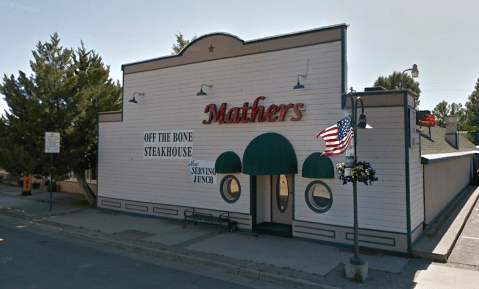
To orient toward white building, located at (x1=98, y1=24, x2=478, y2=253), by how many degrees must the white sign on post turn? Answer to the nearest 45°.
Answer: approximately 45° to its left

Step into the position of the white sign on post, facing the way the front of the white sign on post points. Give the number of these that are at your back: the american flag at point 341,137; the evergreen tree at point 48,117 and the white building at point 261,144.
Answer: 1

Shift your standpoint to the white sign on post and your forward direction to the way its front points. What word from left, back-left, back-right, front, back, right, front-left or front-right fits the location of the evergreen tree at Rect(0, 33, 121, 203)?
back

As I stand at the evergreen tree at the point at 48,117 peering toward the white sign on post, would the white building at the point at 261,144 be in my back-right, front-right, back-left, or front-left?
front-left

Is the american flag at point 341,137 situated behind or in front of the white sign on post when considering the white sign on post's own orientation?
in front

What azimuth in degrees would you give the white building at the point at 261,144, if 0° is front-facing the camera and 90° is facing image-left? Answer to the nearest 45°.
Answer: approximately 45°

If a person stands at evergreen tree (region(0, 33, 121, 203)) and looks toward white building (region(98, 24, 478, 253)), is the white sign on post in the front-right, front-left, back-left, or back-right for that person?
front-right

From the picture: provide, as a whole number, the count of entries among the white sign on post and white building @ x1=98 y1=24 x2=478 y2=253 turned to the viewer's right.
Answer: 0

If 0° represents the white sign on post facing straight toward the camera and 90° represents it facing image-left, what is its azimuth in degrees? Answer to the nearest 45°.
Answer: approximately 0°
